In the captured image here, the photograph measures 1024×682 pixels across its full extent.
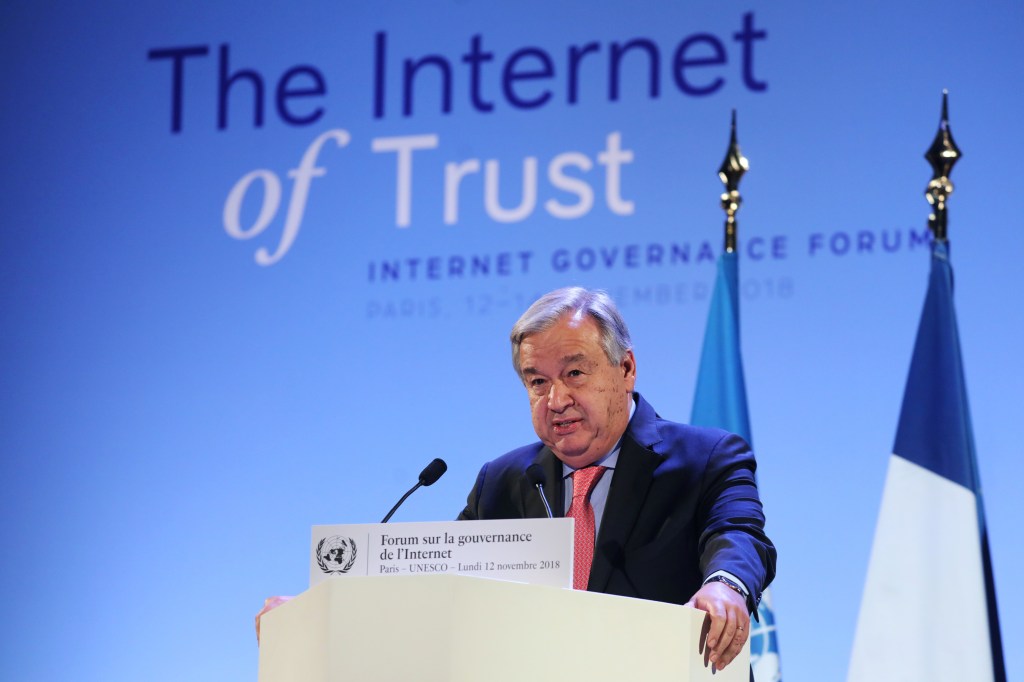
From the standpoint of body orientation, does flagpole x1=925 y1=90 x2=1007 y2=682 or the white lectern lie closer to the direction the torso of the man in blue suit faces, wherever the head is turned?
the white lectern

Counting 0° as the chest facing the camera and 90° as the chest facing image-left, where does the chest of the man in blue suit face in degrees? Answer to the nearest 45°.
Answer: approximately 45°

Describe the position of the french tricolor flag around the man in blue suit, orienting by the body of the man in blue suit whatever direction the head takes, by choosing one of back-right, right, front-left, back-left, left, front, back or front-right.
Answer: back

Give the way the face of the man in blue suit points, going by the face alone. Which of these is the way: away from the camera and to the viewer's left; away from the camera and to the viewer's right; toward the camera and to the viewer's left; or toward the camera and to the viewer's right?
toward the camera and to the viewer's left

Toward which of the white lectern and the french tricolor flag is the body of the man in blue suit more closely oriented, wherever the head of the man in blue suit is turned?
the white lectern

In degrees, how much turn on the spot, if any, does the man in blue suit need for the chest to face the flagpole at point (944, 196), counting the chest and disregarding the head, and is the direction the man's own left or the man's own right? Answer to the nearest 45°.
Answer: approximately 180°
